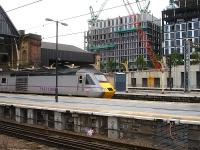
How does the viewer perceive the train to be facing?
facing the viewer and to the right of the viewer
